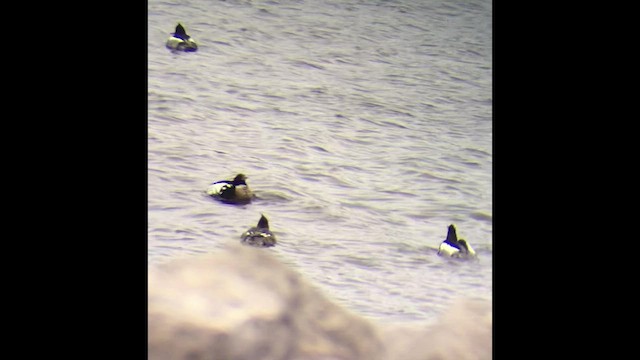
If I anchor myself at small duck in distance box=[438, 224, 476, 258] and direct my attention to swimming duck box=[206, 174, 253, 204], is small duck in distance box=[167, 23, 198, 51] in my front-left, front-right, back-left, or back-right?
front-right

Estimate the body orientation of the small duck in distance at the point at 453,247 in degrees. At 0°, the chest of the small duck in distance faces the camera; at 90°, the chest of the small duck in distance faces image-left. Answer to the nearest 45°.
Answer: approximately 90°

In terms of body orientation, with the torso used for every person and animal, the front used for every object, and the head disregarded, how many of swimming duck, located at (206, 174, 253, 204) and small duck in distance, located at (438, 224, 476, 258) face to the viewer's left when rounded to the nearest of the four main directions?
1

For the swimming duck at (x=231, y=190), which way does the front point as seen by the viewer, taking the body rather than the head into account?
to the viewer's right

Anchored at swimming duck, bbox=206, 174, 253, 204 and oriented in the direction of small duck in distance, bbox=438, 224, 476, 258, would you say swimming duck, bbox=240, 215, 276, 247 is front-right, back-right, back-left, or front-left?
front-right
